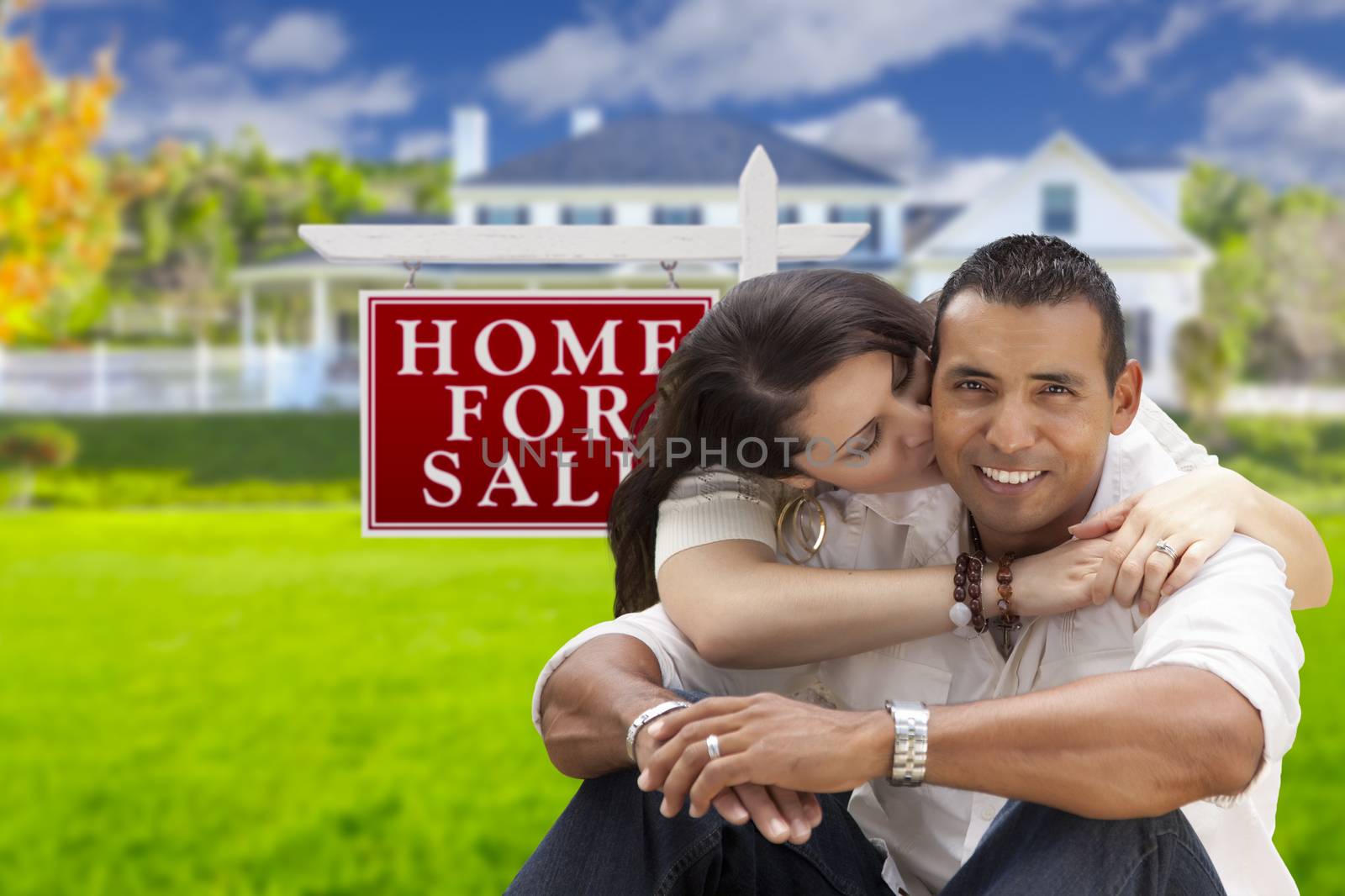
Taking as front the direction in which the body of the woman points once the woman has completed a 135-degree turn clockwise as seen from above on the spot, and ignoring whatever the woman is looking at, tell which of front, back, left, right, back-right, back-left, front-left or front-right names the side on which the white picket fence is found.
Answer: front-right

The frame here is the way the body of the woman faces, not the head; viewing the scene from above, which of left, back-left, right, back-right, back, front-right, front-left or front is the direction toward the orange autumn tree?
back

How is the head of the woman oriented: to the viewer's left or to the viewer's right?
to the viewer's right

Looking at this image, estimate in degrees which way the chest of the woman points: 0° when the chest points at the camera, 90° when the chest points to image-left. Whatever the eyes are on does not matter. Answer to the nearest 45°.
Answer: approximately 315°

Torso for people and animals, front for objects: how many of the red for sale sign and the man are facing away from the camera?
0

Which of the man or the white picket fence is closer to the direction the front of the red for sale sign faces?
the man

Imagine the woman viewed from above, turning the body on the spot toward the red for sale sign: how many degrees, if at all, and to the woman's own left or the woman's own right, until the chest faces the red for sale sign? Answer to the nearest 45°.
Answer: approximately 180°

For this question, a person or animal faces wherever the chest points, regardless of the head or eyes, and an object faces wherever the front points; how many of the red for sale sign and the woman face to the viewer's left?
0

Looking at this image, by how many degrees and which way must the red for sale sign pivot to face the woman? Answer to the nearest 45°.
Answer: approximately 45° to its left
